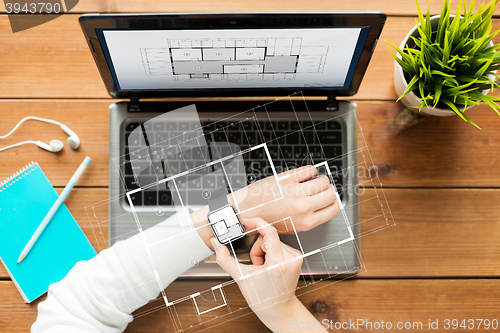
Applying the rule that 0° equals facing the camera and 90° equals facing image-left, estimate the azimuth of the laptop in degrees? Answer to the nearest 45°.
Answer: approximately 0°
